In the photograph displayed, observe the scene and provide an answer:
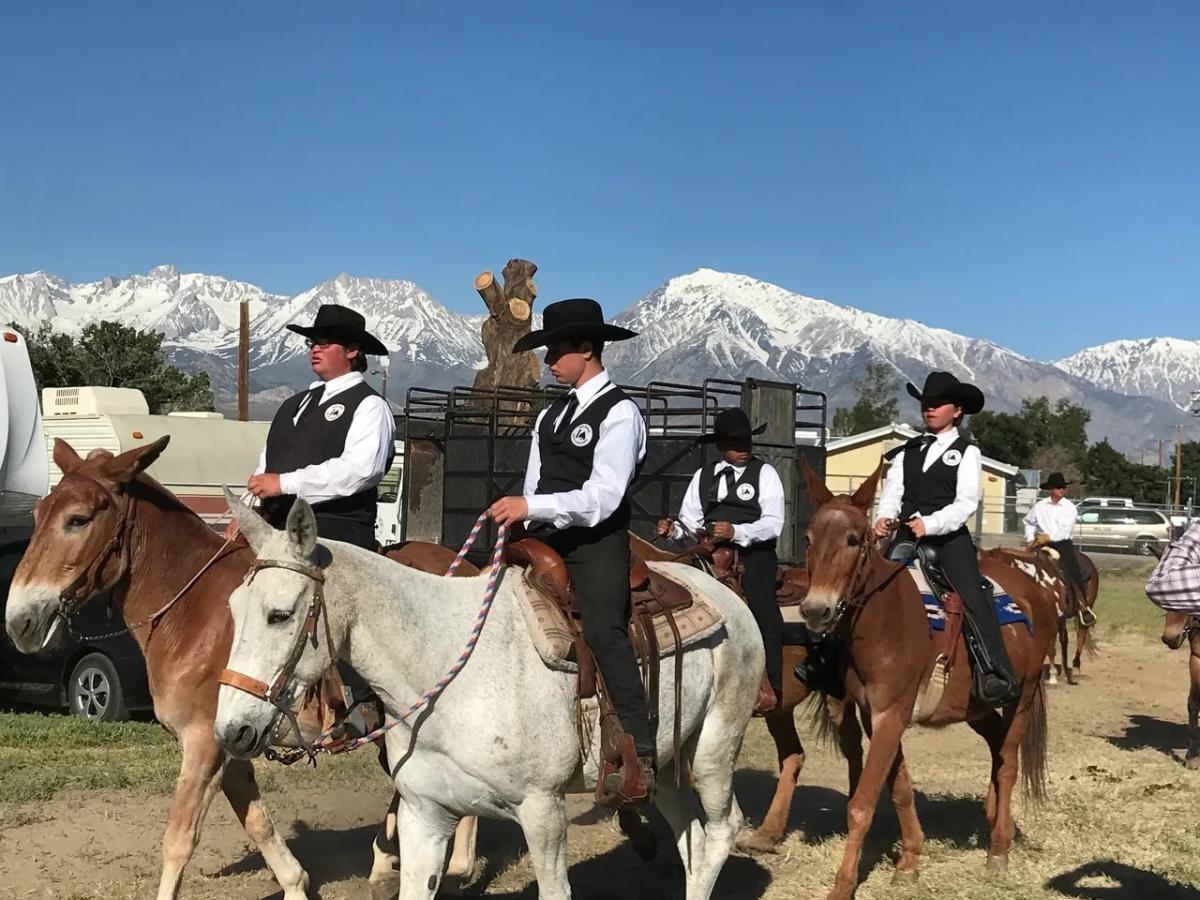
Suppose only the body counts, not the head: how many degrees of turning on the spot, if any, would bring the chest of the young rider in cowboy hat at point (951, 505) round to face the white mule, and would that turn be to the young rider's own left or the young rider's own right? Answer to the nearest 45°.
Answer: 0° — they already face it

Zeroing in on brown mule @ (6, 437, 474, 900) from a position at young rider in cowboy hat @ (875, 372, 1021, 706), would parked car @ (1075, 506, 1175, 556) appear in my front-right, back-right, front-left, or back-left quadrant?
back-right

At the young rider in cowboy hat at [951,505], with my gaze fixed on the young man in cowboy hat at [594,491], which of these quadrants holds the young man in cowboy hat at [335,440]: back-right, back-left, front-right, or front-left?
front-right

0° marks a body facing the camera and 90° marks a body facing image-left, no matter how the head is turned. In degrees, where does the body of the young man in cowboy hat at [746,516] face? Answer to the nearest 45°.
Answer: approximately 45°

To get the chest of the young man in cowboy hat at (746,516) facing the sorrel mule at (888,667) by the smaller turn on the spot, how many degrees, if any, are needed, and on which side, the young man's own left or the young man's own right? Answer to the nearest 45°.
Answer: approximately 90° to the young man's own left

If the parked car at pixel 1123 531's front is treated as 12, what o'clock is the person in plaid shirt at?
The person in plaid shirt is roughly at 9 o'clock from the parked car.

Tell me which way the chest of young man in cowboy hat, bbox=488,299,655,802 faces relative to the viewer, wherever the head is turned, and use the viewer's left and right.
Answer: facing the viewer and to the left of the viewer

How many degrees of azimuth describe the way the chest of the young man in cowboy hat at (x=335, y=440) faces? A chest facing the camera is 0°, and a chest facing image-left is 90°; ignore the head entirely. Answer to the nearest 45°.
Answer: approximately 45°

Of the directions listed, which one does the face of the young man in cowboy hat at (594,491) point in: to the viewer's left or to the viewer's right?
to the viewer's left

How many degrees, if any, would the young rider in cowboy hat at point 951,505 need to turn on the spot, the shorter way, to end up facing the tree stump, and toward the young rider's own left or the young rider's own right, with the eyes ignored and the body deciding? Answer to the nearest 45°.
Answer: approximately 90° to the young rider's own right

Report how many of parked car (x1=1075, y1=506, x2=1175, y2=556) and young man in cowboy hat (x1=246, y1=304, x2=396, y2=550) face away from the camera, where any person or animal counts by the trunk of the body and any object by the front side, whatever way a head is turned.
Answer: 0

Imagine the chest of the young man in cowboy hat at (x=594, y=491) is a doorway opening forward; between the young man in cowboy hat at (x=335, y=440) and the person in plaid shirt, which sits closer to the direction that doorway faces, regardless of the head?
the young man in cowboy hat

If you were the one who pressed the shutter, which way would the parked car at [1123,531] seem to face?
facing to the left of the viewer

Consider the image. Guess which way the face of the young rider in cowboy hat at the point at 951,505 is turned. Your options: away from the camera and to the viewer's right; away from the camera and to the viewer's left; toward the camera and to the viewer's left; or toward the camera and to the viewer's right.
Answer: toward the camera and to the viewer's left

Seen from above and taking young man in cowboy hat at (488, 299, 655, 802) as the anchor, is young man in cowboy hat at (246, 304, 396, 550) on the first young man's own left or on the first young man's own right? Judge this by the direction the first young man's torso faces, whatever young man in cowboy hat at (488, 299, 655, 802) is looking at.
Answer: on the first young man's own right
